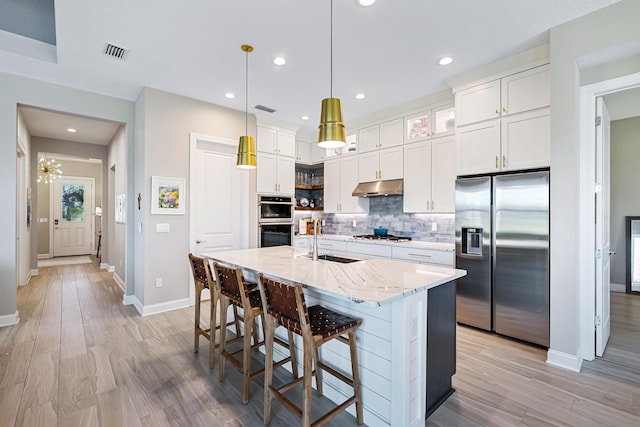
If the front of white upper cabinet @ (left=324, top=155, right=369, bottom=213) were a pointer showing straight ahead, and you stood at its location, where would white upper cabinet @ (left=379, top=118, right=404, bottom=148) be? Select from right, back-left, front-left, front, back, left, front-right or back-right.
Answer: left

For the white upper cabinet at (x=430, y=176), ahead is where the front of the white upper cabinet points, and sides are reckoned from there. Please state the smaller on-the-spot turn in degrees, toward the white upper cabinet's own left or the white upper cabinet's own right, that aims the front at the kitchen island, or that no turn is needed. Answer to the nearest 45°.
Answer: approximately 45° to the white upper cabinet's own left

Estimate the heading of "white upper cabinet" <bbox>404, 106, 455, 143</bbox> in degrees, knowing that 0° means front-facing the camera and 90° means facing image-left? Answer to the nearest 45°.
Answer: approximately 45°

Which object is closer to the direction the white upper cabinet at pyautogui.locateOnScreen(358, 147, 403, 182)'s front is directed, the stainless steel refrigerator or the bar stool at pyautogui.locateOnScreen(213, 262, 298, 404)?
the bar stool

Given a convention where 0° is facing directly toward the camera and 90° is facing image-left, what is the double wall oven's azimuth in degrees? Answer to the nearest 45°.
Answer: approximately 315°

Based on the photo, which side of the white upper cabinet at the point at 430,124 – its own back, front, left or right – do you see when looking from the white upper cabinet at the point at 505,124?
left

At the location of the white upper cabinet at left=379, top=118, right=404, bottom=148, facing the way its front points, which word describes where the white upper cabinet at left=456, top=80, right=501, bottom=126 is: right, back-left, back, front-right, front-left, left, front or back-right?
left

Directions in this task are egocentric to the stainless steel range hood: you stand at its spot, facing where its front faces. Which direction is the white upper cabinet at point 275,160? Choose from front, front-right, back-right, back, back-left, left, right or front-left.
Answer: front-right

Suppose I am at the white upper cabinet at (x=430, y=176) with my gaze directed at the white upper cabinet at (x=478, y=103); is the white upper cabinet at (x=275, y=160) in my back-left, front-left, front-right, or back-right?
back-right

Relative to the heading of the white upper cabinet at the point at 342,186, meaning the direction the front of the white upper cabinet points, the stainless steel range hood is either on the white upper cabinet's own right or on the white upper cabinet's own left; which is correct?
on the white upper cabinet's own left

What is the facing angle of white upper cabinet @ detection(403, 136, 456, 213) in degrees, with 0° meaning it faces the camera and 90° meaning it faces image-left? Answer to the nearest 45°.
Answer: approximately 45°

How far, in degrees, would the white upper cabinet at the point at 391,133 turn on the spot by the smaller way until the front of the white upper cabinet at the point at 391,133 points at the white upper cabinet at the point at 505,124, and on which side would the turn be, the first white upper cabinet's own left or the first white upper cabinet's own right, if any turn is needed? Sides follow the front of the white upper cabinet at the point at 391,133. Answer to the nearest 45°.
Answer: approximately 90° to the first white upper cabinet's own left
